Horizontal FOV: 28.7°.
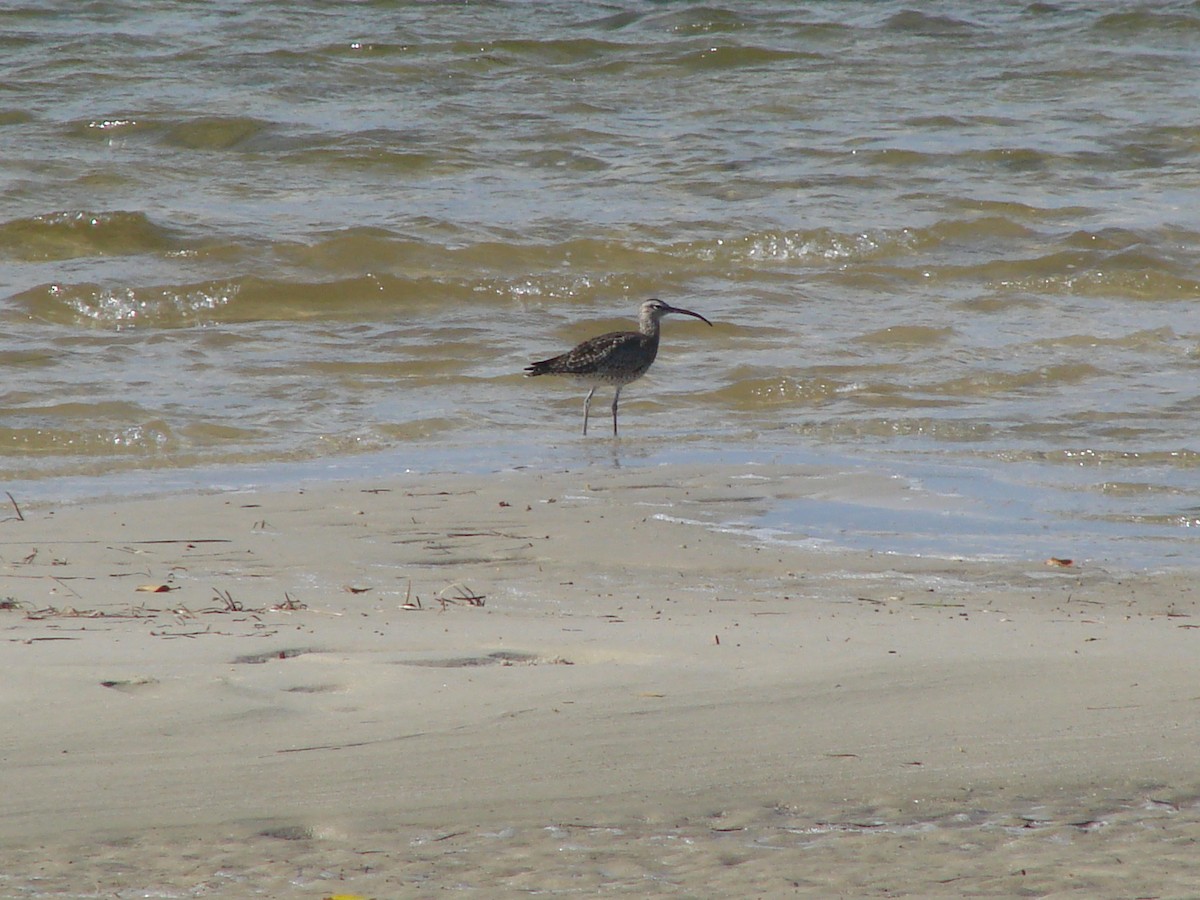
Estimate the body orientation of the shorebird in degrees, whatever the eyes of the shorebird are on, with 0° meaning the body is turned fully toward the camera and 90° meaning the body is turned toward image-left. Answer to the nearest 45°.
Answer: approximately 270°
